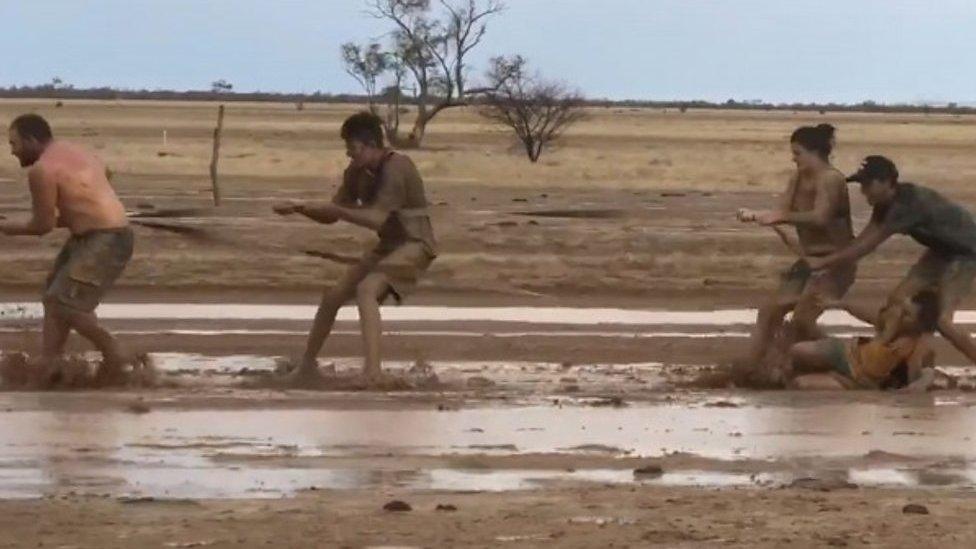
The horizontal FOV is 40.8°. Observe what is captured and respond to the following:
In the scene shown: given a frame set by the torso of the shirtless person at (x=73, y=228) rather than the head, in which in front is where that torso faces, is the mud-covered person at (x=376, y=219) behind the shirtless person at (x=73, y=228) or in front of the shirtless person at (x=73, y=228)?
behind

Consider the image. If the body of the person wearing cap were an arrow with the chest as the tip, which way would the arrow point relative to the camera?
to the viewer's left

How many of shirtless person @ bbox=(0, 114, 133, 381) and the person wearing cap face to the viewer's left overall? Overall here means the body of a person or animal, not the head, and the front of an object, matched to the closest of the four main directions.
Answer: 2

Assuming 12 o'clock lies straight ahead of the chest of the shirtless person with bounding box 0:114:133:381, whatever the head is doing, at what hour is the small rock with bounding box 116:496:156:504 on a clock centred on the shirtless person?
The small rock is roughly at 9 o'clock from the shirtless person.

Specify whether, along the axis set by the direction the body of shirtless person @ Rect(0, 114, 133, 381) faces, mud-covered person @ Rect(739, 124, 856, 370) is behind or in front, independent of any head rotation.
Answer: behind

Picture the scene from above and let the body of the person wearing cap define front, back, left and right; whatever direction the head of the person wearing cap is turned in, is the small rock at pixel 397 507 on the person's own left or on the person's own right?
on the person's own left

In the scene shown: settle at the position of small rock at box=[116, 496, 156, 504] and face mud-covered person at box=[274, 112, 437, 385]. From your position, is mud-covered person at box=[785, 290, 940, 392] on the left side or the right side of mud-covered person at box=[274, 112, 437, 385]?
right

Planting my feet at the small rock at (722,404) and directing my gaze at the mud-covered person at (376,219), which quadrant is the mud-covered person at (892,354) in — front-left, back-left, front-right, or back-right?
back-right

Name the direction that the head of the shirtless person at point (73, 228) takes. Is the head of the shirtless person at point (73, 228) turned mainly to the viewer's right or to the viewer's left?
to the viewer's left

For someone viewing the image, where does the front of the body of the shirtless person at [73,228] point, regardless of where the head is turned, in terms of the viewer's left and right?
facing to the left of the viewer

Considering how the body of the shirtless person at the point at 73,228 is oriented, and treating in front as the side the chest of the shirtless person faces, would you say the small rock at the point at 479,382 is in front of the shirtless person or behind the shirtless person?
behind

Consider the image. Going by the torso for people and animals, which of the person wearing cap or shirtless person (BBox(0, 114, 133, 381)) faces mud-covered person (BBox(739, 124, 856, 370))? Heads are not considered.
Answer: the person wearing cap

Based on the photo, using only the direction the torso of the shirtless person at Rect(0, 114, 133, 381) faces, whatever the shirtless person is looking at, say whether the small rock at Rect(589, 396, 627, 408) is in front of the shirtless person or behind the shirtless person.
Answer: behind
